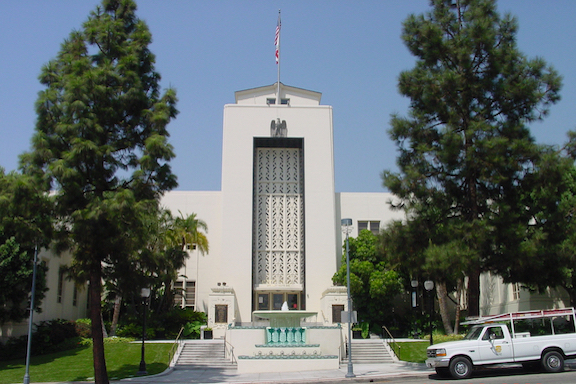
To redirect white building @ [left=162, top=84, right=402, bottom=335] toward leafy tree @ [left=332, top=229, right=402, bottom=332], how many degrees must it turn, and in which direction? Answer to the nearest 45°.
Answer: approximately 45° to its left

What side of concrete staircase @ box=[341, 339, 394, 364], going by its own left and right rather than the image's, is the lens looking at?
front

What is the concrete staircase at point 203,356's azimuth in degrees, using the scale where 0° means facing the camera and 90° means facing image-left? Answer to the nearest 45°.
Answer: approximately 0°

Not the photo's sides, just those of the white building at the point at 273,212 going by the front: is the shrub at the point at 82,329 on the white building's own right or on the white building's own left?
on the white building's own right

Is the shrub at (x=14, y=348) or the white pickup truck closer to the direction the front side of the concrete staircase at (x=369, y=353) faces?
the white pickup truck

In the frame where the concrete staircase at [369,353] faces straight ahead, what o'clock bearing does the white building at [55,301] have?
The white building is roughly at 3 o'clock from the concrete staircase.

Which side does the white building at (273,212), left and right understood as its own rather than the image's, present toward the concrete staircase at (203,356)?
front

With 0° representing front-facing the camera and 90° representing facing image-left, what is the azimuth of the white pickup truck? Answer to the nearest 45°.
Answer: approximately 45°

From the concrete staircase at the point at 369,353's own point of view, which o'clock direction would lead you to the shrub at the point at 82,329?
The shrub is roughly at 3 o'clock from the concrete staircase.

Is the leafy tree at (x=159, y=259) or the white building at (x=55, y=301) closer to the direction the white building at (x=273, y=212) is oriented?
the leafy tree

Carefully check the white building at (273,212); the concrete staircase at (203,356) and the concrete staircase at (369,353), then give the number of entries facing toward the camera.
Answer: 3

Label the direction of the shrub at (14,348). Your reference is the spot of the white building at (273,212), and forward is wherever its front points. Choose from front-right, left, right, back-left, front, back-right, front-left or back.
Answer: front-right

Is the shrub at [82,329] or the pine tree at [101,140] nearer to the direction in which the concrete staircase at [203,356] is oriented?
the pine tree
